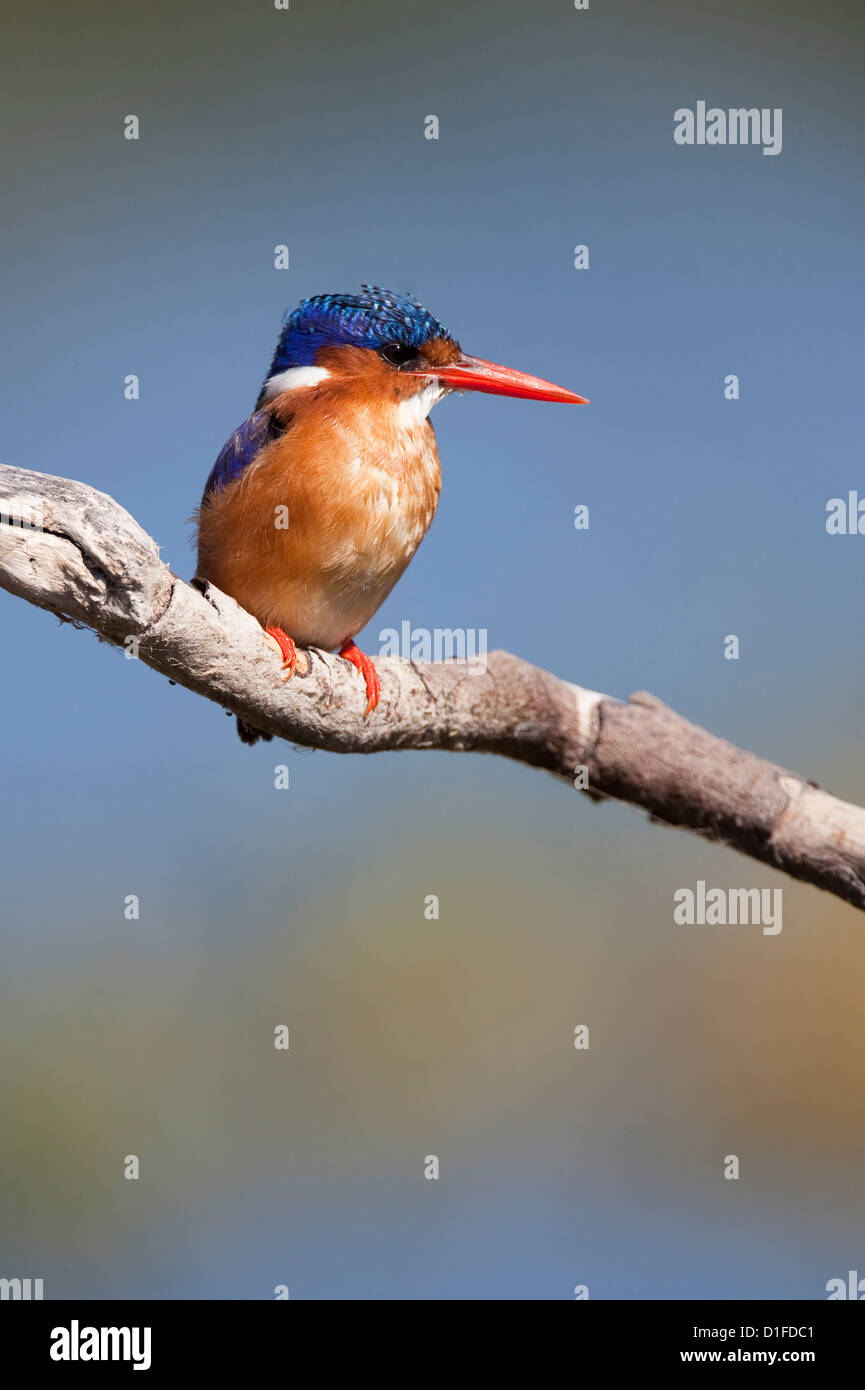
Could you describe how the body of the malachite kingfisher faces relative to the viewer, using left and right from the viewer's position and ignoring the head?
facing the viewer and to the right of the viewer
